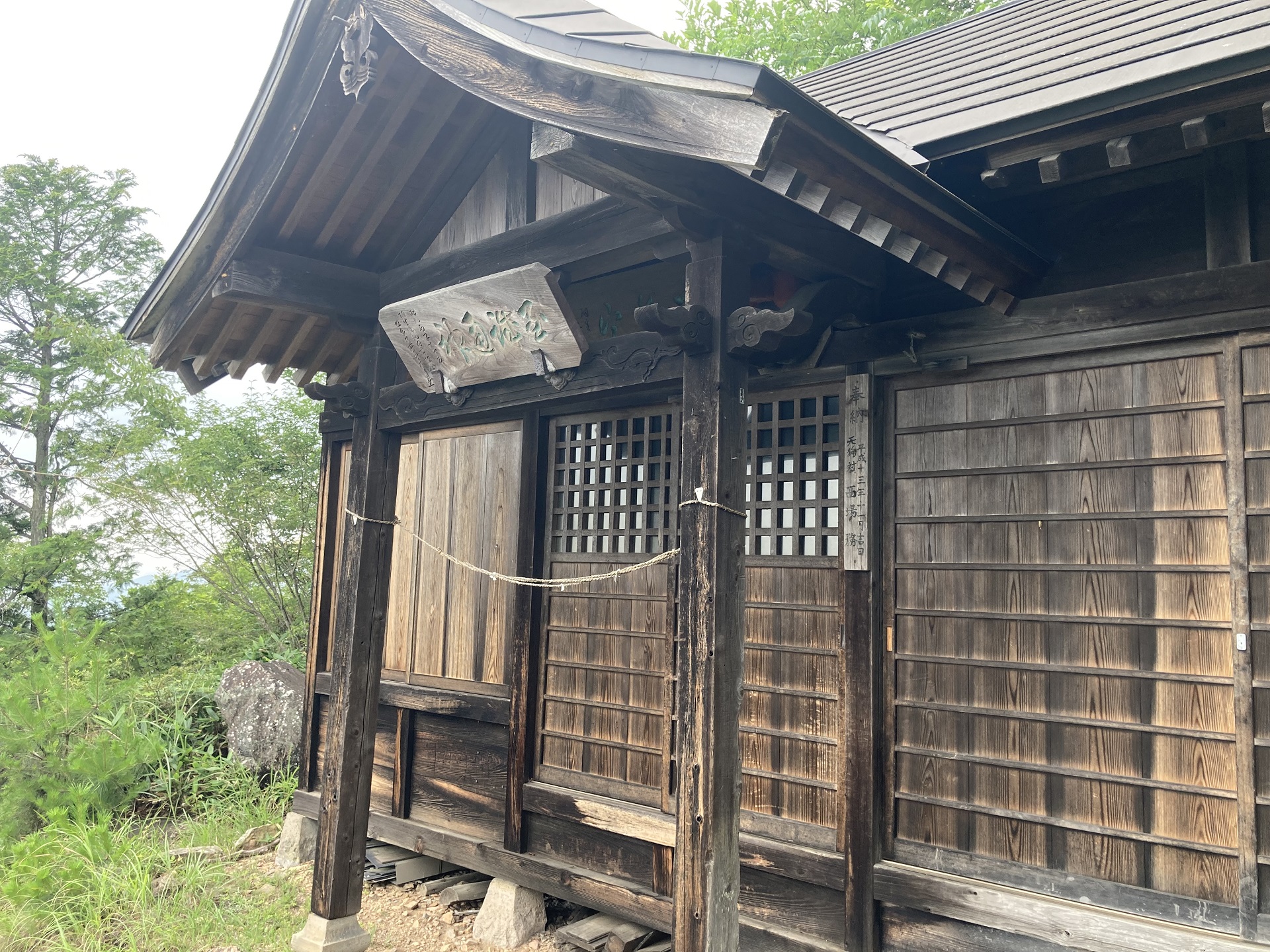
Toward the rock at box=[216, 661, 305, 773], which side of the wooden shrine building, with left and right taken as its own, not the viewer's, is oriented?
right

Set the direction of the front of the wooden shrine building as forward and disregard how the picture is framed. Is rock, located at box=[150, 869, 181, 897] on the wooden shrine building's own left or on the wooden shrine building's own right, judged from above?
on the wooden shrine building's own right

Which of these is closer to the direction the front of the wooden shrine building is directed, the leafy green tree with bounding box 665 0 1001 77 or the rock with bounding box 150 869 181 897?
the rock

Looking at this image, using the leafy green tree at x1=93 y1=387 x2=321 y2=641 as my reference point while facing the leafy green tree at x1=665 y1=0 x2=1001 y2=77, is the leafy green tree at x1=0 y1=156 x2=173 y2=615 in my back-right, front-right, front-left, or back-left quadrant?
back-left

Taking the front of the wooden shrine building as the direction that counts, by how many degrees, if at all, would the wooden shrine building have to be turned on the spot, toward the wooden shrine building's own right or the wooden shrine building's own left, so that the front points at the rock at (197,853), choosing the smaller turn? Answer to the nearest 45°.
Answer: approximately 90° to the wooden shrine building's own right

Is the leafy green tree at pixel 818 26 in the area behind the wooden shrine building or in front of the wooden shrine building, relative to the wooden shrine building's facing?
behind

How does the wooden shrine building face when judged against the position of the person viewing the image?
facing the viewer and to the left of the viewer

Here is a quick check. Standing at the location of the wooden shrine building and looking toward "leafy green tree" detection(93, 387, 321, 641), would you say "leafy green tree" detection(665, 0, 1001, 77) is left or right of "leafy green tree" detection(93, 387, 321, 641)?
right

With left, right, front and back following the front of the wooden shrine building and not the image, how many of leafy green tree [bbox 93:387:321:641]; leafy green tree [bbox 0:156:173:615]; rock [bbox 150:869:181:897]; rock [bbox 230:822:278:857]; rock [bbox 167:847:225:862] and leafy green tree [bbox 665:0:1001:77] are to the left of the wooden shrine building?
0

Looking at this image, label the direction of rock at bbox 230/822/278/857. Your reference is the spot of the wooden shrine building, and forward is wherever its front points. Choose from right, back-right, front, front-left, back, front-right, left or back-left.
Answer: right

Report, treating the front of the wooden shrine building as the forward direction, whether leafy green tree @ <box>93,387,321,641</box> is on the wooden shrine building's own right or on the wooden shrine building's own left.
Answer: on the wooden shrine building's own right

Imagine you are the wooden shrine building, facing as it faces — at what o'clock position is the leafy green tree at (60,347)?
The leafy green tree is roughly at 3 o'clock from the wooden shrine building.
